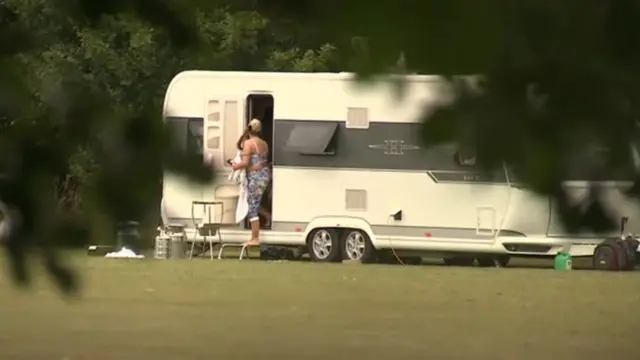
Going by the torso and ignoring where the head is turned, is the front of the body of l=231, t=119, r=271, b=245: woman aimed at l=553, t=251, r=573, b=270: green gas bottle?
no

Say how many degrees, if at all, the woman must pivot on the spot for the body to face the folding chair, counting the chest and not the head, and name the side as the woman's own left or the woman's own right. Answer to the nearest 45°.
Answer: approximately 45° to the woman's own left

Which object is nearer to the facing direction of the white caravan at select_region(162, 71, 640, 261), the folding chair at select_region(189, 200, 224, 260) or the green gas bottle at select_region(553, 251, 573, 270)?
the green gas bottle

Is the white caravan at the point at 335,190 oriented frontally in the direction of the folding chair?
no

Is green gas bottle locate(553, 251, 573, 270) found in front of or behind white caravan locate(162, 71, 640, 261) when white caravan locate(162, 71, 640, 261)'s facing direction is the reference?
in front

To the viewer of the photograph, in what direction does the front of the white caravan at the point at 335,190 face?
facing to the right of the viewer

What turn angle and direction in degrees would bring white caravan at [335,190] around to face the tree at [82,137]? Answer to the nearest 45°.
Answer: approximately 90° to its right
